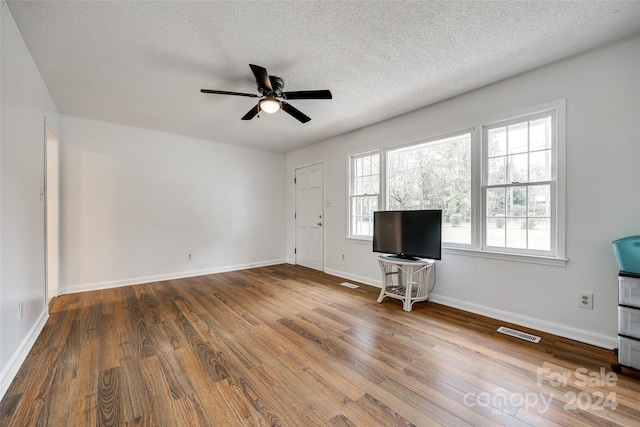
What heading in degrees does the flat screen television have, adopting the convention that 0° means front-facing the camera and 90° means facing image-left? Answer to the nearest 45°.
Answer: approximately 45°

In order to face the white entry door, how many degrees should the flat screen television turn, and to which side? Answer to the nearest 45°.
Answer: approximately 90° to its right

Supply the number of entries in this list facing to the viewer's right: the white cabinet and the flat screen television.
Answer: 0

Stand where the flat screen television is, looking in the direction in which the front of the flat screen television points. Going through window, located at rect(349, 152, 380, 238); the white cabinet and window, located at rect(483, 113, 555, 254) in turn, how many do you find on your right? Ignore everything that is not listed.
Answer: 1

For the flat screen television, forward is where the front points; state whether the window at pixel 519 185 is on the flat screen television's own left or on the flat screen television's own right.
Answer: on the flat screen television's own left

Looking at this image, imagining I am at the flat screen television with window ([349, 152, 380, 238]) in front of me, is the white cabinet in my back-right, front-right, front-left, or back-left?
back-right

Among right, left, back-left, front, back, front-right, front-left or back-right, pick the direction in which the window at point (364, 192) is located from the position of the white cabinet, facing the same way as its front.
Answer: front-right

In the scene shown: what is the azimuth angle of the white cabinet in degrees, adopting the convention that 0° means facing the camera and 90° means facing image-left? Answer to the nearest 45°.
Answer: approximately 45°

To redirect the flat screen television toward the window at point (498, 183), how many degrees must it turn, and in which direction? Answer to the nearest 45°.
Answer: approximately 135° to its left
